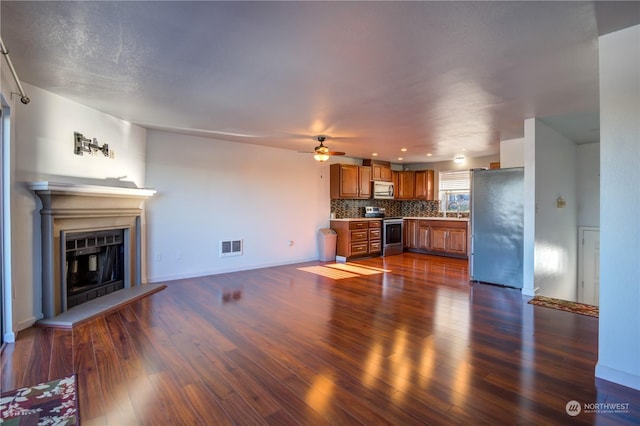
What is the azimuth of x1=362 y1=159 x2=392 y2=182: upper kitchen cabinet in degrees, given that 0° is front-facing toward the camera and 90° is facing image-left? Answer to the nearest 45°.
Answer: approximately 315°

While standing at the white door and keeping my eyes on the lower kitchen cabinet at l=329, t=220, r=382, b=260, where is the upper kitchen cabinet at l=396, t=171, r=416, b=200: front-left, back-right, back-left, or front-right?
front-right

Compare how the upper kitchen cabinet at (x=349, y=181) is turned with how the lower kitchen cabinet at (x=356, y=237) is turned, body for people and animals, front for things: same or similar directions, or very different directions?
same or similar directions

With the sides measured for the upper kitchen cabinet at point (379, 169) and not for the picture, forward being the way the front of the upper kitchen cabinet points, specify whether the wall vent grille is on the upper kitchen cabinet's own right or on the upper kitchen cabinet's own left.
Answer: on the upper kitchen cabinet's own right

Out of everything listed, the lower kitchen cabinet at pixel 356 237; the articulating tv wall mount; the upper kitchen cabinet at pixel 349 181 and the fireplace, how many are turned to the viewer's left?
0

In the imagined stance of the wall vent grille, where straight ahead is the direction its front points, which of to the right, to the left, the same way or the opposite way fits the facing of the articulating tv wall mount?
to the left

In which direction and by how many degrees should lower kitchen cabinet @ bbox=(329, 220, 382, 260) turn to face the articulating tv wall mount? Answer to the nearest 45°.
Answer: approximately 90° to its right

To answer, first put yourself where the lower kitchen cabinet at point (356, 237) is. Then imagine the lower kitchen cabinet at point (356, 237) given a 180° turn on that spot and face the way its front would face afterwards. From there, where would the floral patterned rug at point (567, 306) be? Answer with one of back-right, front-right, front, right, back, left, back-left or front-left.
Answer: back

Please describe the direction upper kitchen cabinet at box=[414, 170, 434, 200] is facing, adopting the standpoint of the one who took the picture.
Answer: facing the viewer and to the left of the viewer

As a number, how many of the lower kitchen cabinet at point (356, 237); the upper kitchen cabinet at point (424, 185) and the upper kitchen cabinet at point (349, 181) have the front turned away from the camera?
0

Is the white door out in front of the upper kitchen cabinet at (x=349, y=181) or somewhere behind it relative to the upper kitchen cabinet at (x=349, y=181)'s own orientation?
in front

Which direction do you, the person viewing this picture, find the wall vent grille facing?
facing the viewer

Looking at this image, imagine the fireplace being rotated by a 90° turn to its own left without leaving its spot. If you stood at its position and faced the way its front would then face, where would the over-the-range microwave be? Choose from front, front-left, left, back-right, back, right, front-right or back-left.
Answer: front-right

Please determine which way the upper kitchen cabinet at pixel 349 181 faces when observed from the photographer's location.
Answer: facing the viewer and to the right of the viewer

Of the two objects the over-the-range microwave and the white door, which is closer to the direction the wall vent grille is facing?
the white door
